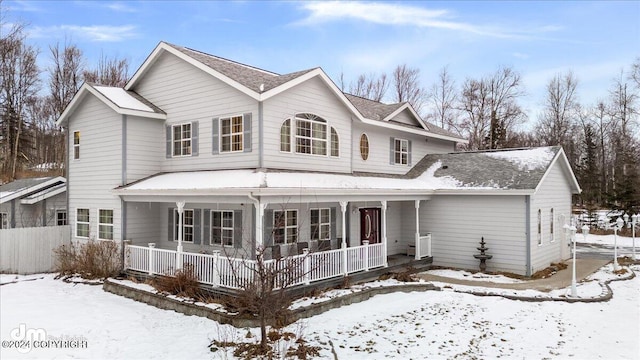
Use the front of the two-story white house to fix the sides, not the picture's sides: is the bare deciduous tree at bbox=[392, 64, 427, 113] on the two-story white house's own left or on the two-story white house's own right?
on the two-story white house's own left

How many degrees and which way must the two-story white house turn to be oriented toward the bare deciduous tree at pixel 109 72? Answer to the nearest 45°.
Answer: approximately 180°

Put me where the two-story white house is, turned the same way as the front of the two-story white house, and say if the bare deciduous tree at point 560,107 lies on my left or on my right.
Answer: on my left

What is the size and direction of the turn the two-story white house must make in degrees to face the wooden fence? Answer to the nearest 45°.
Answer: approximately 135° to its right

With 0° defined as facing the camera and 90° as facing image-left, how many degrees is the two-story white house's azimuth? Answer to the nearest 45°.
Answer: approximately 315°
